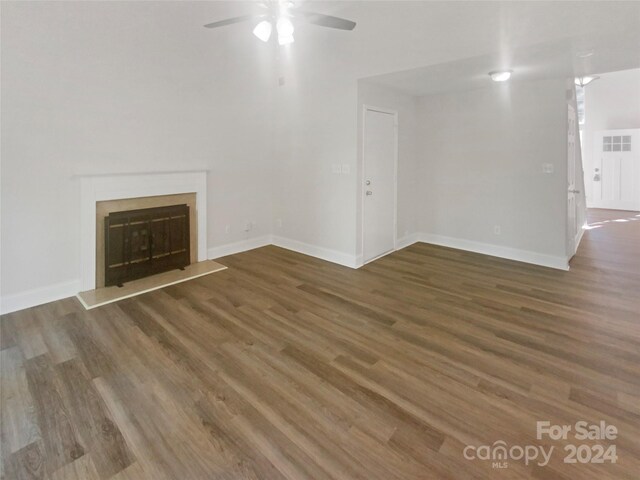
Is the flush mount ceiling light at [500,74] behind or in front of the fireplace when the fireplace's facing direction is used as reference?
in front

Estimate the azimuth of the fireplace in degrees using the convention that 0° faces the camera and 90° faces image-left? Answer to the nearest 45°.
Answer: approximately 315°

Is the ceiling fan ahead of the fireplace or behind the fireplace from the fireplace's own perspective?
ahead
